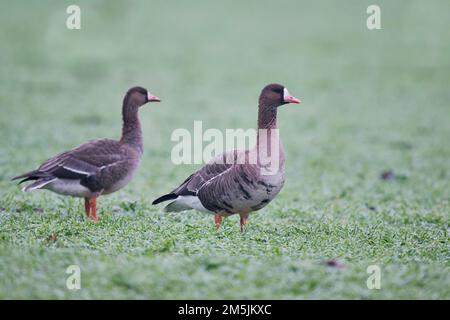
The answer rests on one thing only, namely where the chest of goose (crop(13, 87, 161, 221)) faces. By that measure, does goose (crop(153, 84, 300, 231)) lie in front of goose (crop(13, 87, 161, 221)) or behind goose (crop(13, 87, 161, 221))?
in front

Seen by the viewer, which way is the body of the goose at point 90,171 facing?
to the viewer's right
